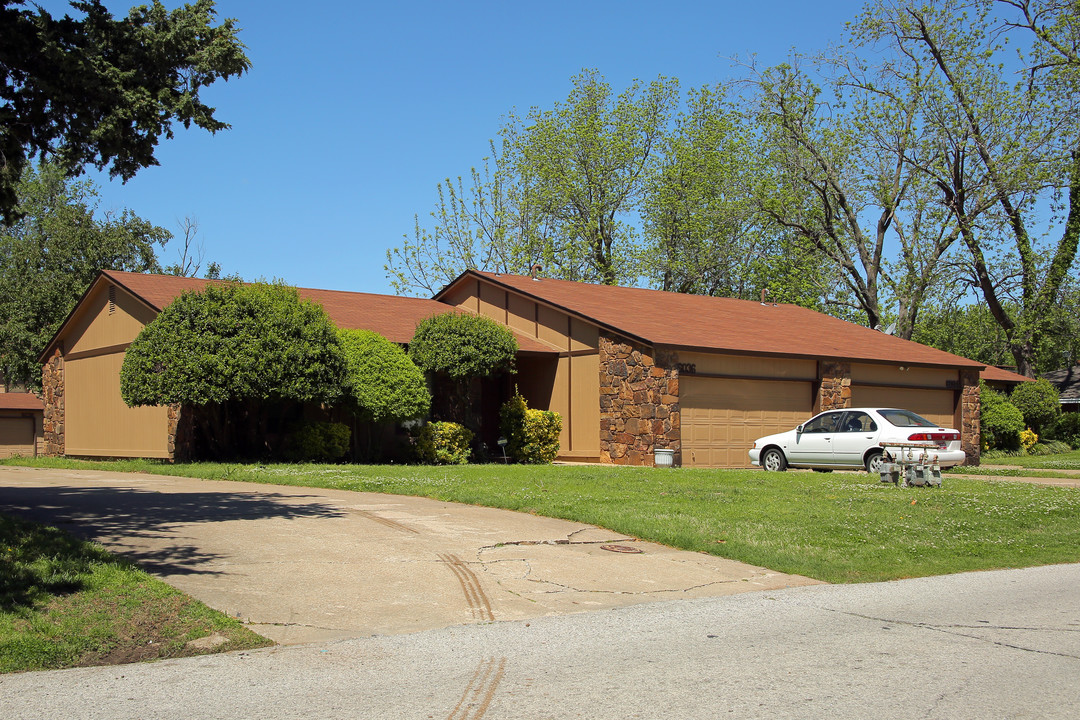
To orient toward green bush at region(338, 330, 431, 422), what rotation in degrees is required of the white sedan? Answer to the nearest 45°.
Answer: approximately 45° to its left

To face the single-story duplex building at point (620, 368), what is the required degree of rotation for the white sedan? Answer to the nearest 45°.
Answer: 0° — it already faces it

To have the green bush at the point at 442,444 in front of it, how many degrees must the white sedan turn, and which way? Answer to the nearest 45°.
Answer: approximately 45° to its left

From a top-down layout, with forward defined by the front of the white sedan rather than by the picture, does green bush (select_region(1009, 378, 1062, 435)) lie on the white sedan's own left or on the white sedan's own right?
on the white sedan's own right

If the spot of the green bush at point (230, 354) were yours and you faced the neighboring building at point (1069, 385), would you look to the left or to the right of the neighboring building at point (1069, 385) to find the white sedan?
right

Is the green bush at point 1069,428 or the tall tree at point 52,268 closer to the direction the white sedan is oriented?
the tall tree

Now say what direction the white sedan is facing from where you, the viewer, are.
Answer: facing away from the viewer and to the left of the viewer

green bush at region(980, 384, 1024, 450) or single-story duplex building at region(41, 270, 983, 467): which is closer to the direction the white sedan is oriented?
the single-story duplex building
